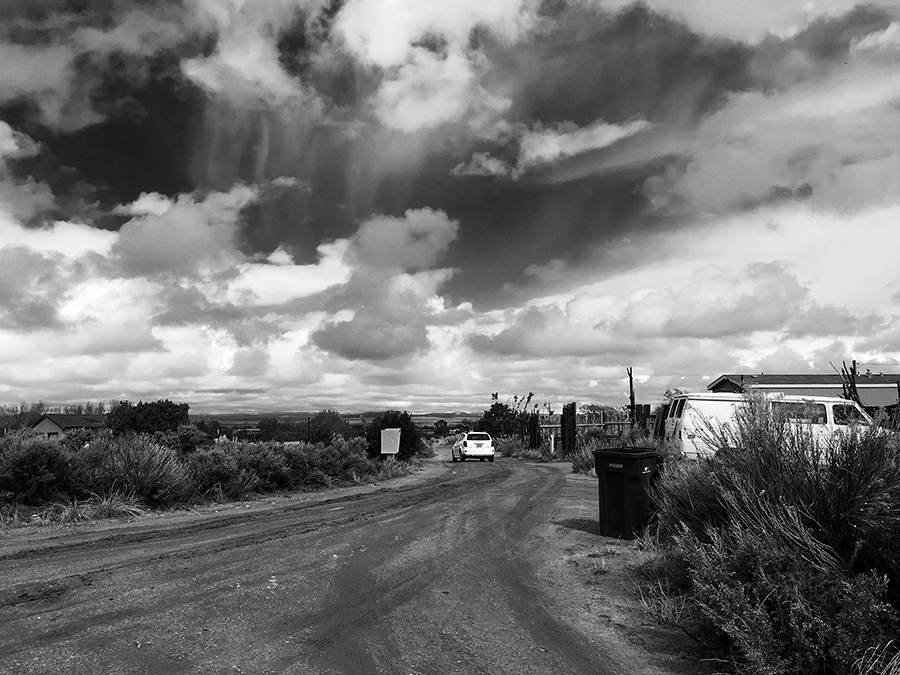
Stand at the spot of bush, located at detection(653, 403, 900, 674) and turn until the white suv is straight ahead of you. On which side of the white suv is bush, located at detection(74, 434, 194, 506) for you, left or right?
left

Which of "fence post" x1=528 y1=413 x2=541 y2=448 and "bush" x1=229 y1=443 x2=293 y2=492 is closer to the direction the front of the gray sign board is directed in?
the bush

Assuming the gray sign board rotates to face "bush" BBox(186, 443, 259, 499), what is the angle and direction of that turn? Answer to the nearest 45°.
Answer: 0° — it already faces it

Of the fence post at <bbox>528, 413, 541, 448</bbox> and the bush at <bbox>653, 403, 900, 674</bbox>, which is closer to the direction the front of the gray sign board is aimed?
the bush

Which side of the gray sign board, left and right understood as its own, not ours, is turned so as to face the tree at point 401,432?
back

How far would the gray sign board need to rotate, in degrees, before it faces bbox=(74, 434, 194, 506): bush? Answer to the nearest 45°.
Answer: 0° — it already faces it

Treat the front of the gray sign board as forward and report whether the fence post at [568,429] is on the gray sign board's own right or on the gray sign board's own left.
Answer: on the gray sign board's own left

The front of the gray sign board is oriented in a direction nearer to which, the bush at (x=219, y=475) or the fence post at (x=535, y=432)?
the bush

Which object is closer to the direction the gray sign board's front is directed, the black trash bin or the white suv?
the black trash bin

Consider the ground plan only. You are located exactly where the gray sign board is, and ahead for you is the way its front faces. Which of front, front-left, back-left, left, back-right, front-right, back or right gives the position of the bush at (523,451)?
back-left

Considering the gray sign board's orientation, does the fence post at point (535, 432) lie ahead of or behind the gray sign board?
behind

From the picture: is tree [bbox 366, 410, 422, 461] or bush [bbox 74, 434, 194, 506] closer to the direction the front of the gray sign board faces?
the bush

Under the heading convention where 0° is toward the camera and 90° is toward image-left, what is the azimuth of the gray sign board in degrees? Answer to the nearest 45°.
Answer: approximately 0°
